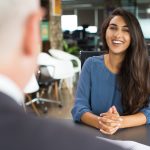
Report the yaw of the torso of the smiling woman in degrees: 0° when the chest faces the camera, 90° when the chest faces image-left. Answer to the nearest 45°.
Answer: approximately 0°

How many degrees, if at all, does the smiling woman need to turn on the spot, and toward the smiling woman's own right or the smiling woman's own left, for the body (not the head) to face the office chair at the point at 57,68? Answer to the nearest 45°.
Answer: approximately 180°
